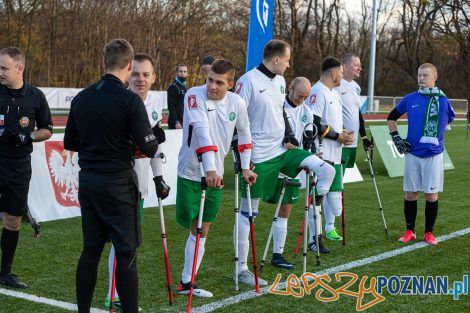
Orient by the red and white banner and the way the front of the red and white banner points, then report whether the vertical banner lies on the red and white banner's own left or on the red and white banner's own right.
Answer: on the red and white banner's own left

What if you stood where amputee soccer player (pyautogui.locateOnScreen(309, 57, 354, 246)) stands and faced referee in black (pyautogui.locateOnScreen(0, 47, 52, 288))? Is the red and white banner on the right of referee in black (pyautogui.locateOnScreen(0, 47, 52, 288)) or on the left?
right

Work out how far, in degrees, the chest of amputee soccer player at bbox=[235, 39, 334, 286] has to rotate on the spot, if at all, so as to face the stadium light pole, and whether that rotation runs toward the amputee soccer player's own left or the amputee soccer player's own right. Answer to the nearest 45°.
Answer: approximately 135° to the amputee soccer player's own left

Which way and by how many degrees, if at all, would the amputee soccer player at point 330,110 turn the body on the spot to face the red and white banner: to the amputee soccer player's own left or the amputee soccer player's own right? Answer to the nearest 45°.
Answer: approximately 135° to the amputee soccer player's own right

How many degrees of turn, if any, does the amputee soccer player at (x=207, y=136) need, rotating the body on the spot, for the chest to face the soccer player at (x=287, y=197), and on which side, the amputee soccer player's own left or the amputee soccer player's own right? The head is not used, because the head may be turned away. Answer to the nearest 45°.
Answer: approximately 90° to the amputee soccer player's own left

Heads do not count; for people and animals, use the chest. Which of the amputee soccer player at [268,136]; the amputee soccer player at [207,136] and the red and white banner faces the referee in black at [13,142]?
the red and white banner

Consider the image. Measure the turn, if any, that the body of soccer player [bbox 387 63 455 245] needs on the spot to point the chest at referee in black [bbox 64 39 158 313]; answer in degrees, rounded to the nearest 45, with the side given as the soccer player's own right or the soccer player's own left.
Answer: approximately 45° to the soccer player's own right

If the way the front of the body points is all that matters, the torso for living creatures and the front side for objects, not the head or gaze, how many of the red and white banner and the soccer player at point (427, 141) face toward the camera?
2

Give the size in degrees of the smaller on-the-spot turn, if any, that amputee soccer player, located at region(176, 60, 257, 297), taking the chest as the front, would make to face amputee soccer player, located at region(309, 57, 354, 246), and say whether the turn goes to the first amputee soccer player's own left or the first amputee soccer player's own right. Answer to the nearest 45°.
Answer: approximately 90° to the first amputee soccer player's own left

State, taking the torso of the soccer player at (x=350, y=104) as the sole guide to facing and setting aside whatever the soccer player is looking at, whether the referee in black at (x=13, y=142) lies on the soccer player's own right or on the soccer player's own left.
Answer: on the soccer player's own right

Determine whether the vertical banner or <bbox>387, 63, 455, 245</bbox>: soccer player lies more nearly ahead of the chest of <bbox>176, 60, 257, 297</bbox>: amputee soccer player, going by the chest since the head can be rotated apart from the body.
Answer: the soccer player

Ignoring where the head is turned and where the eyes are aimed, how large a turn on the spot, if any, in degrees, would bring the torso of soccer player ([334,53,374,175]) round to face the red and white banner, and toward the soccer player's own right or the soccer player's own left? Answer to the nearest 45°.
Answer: approximately 135° to the soccer player's own right
